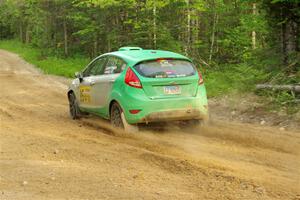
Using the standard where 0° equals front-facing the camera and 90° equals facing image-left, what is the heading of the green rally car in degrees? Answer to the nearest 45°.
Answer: approximately 135°
